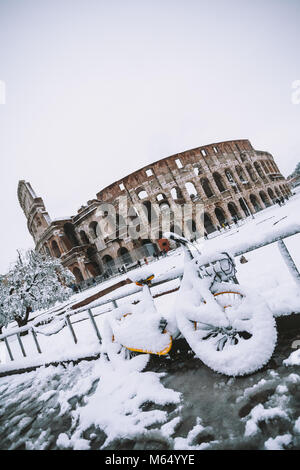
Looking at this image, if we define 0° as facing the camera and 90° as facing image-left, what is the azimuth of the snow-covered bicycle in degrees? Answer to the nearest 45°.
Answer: approximately 315°

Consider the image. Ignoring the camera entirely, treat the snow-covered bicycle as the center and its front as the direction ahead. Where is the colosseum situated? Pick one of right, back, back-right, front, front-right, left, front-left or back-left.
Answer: back-left

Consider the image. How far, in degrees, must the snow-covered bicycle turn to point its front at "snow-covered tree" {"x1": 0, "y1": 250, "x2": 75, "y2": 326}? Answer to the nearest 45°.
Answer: approximately 180°

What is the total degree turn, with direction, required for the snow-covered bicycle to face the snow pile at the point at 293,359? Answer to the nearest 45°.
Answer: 0° — it already faces it

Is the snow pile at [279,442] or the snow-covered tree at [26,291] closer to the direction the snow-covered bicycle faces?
the snow pile

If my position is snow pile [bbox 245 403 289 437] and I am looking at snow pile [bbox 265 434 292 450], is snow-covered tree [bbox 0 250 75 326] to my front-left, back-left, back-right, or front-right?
back-right
